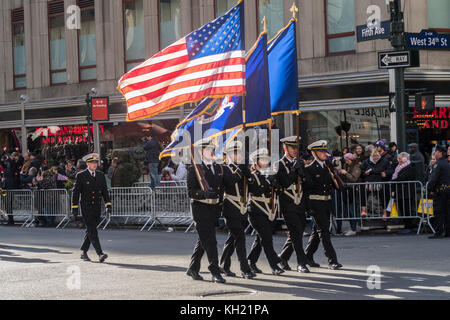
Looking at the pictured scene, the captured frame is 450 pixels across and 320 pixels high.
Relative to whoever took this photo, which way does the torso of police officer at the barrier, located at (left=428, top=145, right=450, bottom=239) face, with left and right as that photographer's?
facing to the left of the viewer

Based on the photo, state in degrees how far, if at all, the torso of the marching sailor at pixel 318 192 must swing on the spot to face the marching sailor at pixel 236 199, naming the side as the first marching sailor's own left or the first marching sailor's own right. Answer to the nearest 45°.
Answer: approximately 90° to the first marching sailor's own right

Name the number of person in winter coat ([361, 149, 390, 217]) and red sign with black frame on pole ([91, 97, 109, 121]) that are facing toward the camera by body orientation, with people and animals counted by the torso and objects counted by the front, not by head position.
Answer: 2
